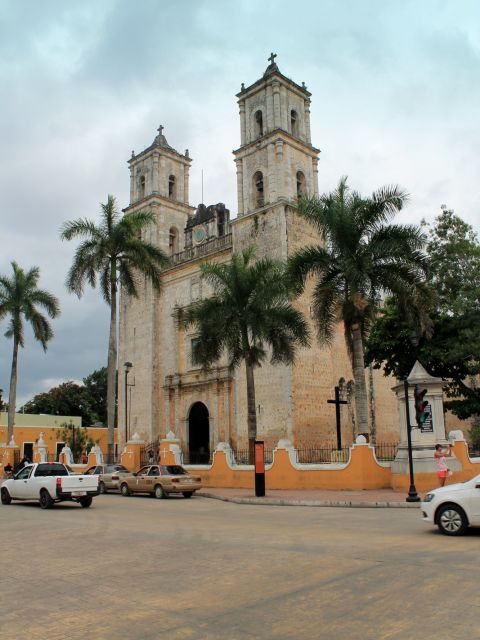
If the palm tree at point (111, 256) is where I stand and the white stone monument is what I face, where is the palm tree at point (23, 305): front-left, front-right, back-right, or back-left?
back-left

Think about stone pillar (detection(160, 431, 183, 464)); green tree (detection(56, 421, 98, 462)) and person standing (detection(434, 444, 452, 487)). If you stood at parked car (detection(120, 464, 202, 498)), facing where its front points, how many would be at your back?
1

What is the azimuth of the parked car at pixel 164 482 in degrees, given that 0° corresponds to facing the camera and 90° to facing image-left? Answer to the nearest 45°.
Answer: approximately 135°

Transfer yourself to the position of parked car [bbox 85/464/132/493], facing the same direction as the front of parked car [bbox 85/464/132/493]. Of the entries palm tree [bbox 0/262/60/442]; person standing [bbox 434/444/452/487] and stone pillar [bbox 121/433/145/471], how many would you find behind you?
1

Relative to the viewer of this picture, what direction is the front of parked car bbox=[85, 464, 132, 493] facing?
facing away from the viewer and to the left of the viewer

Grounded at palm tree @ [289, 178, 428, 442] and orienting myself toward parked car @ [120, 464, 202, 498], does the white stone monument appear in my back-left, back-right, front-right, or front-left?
back-left

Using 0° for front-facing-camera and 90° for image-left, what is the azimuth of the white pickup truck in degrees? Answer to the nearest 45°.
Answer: approximately 135°

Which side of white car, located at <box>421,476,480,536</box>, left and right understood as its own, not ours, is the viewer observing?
left

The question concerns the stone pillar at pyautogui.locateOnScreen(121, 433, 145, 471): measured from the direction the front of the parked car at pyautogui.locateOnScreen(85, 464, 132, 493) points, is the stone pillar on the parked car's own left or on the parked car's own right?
on the parked car's own right
